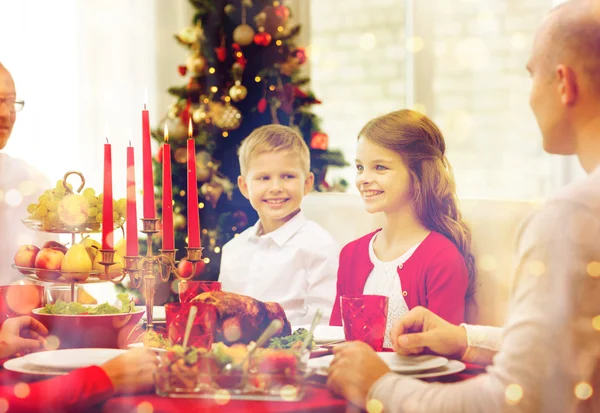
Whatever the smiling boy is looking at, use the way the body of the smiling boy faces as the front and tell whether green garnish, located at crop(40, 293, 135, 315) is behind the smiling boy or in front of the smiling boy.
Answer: in front

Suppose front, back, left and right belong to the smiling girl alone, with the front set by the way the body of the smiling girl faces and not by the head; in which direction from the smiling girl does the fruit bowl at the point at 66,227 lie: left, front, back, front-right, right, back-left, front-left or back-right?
front

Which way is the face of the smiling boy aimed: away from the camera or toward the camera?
toward the camera

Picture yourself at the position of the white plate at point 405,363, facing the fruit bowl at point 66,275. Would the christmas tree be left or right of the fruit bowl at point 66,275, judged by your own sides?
right

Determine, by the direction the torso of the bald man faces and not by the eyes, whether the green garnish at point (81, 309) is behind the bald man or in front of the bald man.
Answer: in front

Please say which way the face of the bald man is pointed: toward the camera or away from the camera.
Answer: away from the camera

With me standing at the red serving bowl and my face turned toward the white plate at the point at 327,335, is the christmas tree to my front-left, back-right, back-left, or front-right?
front-left

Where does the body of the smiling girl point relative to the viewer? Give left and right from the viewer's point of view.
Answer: facing the viewer and to the left of the viewer

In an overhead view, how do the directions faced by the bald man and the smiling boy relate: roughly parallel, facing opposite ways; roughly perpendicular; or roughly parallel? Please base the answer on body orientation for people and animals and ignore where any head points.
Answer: roughly perpendicular

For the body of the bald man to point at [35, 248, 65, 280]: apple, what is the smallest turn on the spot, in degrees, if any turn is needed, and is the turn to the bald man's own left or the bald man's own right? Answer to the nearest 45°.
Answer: approximately 45° to the bald man's own left

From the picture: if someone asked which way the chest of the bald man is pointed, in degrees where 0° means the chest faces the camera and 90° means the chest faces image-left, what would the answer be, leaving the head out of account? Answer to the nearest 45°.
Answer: approximately 135°

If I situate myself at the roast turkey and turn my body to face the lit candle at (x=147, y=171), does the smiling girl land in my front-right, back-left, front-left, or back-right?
back-right

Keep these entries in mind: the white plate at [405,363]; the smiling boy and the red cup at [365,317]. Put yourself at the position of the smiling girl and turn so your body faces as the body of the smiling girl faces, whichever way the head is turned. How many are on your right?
1
